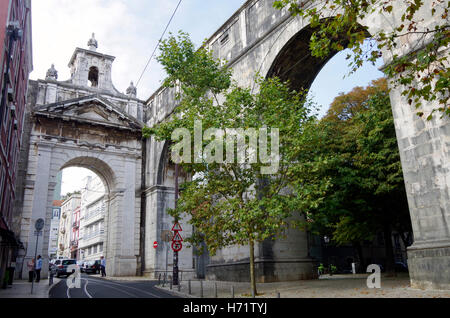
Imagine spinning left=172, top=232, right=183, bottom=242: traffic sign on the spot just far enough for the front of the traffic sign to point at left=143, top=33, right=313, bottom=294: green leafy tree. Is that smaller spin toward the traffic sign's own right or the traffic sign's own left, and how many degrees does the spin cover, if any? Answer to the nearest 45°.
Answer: approximately 45° to the traffic sign's own left

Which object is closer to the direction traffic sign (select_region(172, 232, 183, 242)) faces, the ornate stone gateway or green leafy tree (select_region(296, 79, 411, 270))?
the green leafy tree

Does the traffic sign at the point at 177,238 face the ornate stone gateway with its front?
no

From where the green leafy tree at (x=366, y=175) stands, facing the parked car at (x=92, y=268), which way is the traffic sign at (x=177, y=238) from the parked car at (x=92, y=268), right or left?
left

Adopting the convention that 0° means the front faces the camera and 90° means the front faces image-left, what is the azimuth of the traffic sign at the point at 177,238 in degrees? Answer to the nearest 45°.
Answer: approximately 0°

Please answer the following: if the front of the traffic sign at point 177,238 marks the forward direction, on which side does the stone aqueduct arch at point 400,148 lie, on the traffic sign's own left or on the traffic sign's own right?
on the traffic sign's own left

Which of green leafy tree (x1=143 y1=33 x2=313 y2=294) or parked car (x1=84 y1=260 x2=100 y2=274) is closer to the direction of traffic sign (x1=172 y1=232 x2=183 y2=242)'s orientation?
the green leafy tree

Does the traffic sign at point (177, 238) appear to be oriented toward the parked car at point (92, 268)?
no
